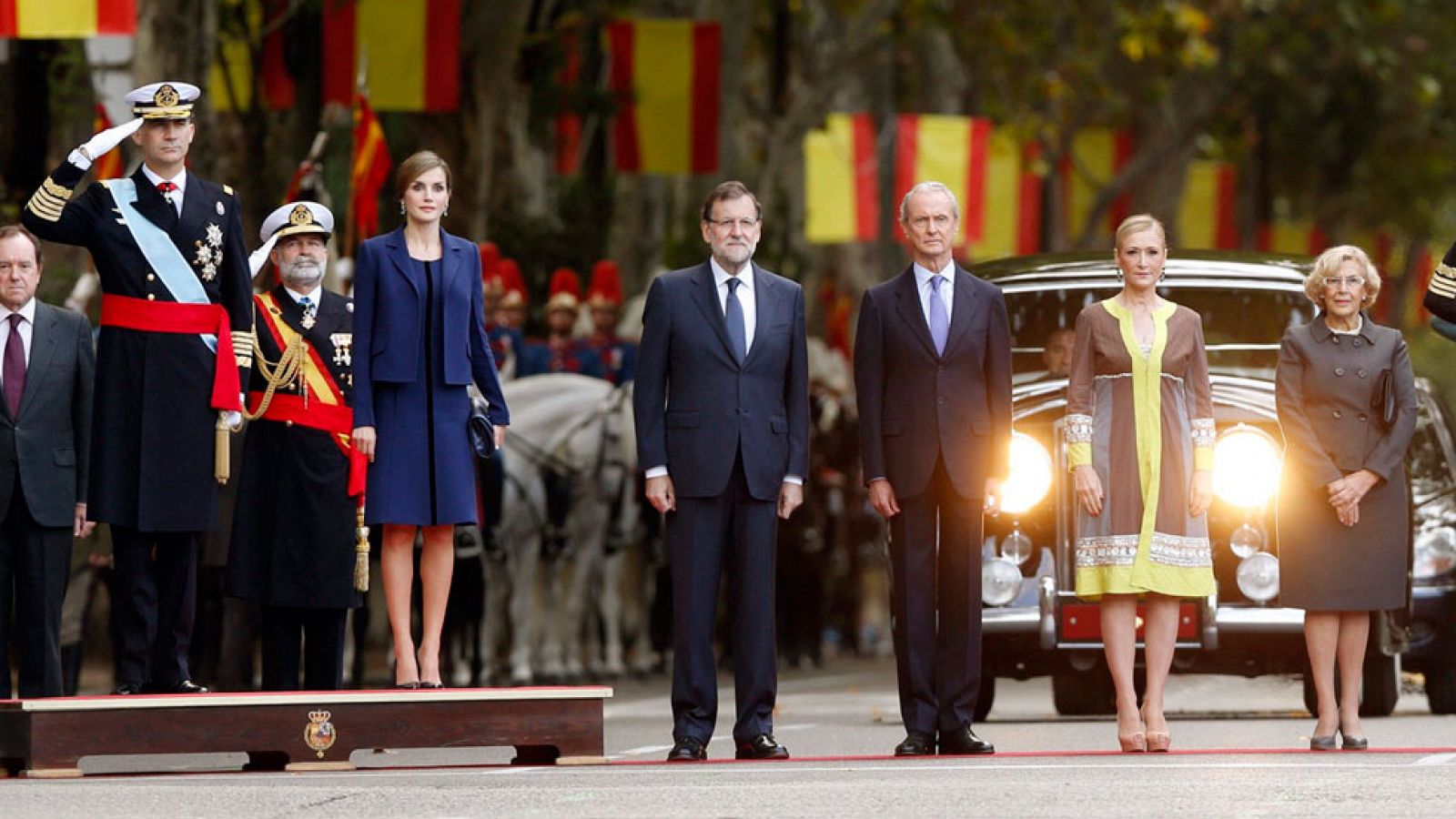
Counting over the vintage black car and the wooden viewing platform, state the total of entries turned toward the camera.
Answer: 2

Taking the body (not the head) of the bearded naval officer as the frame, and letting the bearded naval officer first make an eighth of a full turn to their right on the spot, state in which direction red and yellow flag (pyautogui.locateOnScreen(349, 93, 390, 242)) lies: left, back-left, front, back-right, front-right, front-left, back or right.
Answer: back-right

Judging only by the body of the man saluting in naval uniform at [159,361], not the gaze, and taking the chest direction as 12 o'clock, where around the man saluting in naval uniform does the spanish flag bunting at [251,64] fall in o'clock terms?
The spanish flag bunting is roughly at 6 o'clock from the man saluting in naval uniform.

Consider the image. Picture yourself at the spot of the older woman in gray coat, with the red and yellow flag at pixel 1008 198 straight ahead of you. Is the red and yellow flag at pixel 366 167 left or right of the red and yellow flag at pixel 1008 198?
left

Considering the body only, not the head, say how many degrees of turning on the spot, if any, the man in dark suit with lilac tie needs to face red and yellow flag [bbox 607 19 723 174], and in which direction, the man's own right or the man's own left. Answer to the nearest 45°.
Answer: approximately 180°

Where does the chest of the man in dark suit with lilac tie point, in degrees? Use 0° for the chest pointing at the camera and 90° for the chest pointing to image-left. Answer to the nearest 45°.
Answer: approximately 0°

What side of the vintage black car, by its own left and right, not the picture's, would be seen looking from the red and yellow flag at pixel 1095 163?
back

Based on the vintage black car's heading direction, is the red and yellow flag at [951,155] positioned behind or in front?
behind

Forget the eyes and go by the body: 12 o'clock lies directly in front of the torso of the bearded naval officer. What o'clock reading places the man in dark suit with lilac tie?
The man in dark suit with lilac tie is roughly at 10 o'clock from the bearded naval officer.

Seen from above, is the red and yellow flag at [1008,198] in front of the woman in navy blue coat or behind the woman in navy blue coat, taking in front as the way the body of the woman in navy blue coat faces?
behind

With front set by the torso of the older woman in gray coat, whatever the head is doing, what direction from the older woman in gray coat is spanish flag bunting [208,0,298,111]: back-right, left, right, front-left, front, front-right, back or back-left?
back-right

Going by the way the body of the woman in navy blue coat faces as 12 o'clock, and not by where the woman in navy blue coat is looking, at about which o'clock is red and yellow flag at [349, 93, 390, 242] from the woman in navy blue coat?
The red and yellow flag is roughly at 6 o'clock from the woman in navy blue coat.
